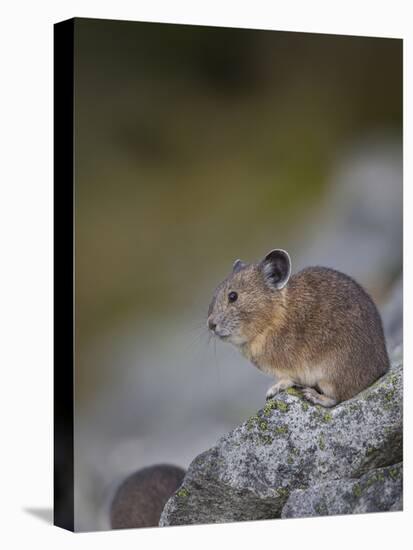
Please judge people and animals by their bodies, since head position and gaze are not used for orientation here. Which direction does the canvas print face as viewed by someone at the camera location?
facing the viewer and to the right of the viewer
